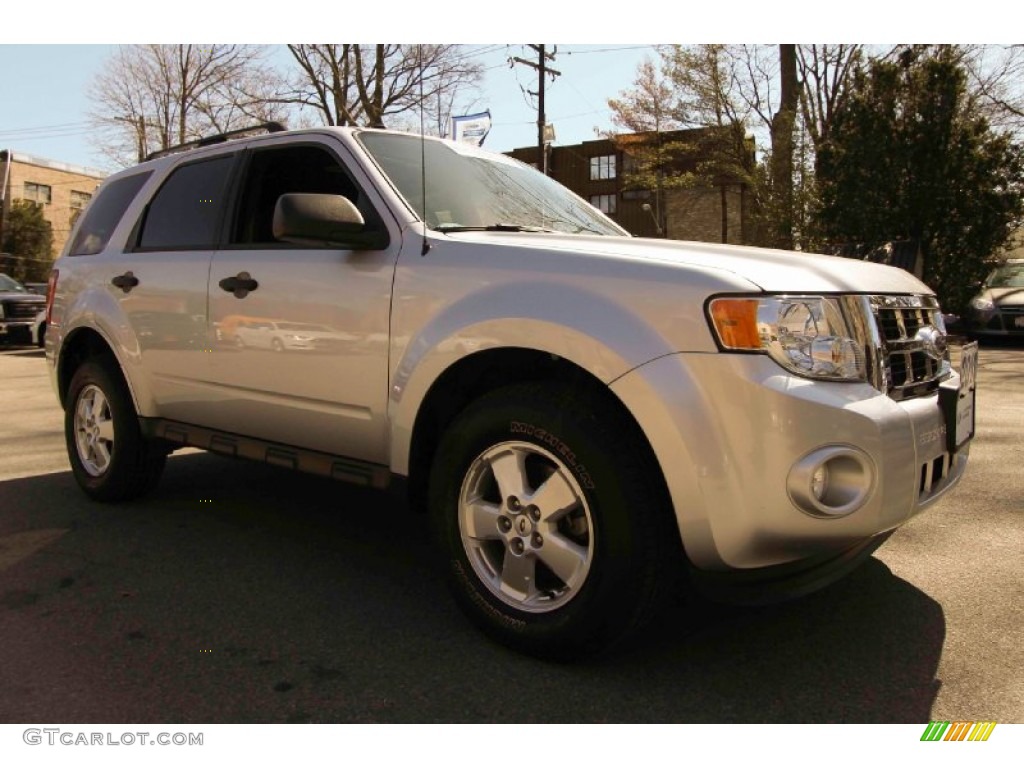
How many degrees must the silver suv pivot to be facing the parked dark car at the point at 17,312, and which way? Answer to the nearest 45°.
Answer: approximately 180°

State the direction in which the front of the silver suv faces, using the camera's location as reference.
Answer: facing the viewer and to the right of the viewer

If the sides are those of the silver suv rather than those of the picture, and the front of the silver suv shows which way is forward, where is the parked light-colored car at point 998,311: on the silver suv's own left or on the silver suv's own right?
on the silver suv's own left

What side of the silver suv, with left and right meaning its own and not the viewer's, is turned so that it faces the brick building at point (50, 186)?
back
